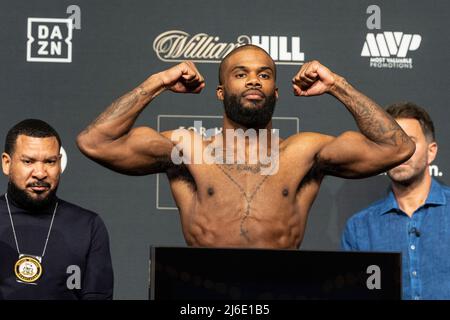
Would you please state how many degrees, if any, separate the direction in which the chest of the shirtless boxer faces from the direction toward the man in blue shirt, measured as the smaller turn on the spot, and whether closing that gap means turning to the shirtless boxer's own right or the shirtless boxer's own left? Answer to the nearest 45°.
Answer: approximately 135° to the shirtless boxer's own left

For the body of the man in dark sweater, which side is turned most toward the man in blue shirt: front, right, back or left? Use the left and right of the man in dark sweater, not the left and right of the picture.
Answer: left

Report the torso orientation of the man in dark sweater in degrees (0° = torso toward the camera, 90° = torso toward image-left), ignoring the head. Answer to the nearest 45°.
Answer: approximately 0°

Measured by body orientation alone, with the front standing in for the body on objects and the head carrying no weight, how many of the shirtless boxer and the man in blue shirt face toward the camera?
2

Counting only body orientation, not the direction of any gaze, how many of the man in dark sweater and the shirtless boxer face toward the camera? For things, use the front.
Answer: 2

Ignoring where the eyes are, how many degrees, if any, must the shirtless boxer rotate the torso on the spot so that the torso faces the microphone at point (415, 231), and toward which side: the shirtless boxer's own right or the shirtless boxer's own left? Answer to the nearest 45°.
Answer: approximately 135° to the shirtless boxer's own left
